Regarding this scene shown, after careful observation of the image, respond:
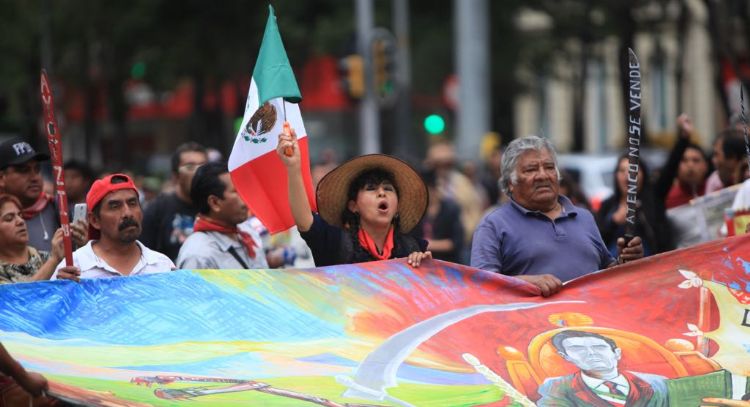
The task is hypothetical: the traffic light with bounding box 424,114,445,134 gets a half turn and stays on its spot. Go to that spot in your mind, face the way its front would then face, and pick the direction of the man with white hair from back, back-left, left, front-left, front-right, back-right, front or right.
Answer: back

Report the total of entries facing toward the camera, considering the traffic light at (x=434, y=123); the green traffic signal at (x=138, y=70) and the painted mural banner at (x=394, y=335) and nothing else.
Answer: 3

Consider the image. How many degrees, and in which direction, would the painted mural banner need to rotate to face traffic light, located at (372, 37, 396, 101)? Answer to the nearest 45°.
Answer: approximately 180°

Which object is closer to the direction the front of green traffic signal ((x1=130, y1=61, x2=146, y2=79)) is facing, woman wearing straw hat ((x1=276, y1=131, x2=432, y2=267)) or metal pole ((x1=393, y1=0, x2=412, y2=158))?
the woman wearing straw hat

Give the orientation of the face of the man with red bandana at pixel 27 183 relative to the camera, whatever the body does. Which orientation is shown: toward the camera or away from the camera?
toward the camera

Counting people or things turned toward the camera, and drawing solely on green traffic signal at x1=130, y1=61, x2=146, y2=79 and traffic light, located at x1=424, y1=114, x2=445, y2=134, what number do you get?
2

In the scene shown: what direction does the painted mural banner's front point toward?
toward the camera

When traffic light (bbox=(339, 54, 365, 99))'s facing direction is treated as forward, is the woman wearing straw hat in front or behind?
in front

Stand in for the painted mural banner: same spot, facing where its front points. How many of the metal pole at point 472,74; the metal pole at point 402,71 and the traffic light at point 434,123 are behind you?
3

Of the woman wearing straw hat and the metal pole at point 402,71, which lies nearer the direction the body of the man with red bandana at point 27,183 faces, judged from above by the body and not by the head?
the woman wearing straw hat

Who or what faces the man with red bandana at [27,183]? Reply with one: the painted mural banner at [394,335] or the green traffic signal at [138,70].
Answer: the green traffic signal

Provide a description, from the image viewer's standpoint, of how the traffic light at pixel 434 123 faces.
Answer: facing the viewer
